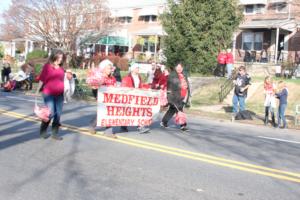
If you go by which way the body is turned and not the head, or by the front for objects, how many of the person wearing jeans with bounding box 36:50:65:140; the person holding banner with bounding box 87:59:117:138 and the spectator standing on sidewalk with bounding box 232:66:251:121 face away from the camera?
0

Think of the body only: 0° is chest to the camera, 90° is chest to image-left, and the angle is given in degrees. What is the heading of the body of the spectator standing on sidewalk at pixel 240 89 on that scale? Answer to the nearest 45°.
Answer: approximately 45°

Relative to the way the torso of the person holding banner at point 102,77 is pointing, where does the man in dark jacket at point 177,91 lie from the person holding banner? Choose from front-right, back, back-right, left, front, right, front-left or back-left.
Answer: left

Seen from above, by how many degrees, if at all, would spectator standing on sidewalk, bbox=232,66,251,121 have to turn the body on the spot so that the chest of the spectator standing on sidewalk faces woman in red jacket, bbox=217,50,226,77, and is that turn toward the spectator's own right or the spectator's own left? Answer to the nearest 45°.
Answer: approximately 135° to the spectator's own right

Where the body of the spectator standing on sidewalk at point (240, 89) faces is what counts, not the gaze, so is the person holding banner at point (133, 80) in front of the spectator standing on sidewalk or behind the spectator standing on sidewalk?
in front

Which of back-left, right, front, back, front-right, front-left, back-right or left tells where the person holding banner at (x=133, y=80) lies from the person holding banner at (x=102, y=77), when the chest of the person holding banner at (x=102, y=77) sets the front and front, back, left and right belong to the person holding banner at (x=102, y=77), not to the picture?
left

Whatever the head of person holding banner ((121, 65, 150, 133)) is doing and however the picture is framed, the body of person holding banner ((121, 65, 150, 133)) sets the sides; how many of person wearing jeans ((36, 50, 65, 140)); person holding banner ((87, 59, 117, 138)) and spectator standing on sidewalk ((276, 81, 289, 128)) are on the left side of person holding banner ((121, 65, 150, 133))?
1

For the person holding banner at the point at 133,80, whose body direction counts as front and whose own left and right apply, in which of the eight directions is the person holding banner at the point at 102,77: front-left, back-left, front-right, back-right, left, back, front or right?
right

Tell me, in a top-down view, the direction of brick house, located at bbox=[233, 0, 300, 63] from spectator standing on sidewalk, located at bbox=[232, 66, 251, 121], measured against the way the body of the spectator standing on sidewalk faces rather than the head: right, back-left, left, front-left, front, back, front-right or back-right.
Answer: back-right

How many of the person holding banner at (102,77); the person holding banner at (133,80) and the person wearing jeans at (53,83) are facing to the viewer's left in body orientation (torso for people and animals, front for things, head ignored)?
0

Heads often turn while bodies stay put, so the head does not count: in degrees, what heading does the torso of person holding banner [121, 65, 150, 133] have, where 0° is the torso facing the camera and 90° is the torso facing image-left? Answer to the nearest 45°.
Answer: approximately 315°

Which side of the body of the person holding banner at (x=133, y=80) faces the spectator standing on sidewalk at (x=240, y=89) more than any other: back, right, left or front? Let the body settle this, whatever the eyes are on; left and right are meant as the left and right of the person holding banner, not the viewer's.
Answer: left

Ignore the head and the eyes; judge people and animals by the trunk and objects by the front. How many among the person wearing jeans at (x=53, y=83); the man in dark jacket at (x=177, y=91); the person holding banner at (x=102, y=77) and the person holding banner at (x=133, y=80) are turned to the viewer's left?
0
